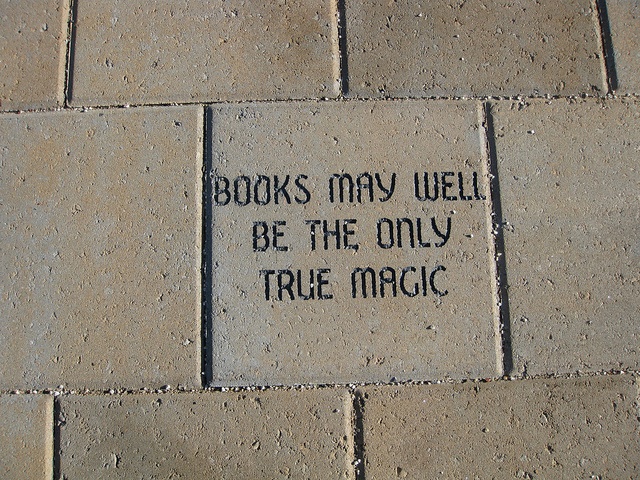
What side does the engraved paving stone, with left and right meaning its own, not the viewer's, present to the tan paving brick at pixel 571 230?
left

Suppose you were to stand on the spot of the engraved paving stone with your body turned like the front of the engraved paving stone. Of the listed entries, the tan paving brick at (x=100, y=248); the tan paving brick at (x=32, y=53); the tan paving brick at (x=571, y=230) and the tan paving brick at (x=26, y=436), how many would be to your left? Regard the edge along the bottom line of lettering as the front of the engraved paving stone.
1

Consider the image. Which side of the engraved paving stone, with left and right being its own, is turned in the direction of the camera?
front

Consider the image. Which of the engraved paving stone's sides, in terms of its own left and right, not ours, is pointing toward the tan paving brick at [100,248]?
right
